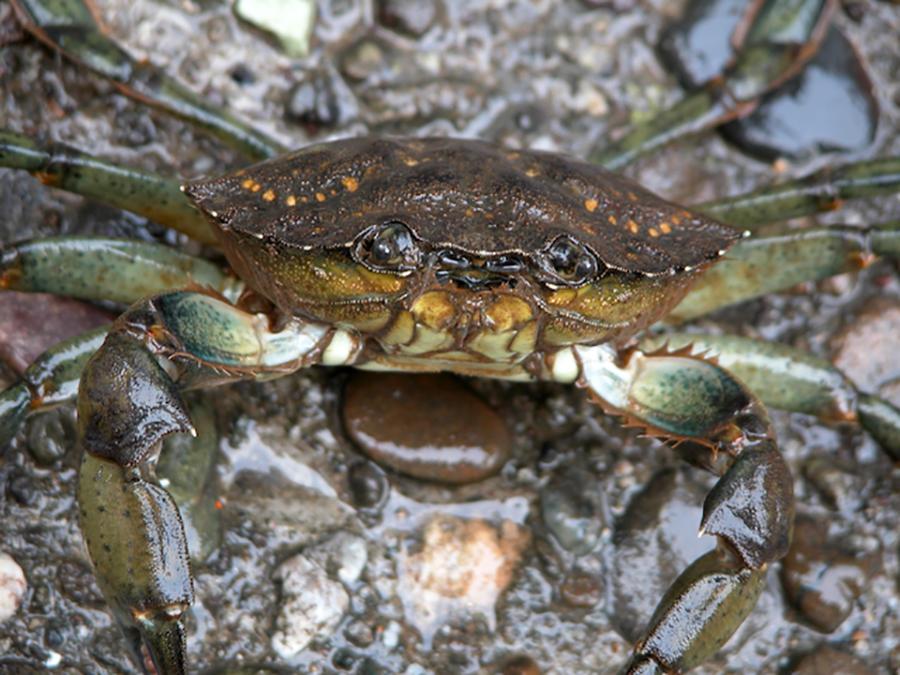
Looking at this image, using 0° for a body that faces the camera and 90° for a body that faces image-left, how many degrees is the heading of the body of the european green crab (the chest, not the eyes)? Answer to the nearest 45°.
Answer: approximately 0°

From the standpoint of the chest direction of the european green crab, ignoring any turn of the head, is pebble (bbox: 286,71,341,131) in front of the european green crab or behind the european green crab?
behind

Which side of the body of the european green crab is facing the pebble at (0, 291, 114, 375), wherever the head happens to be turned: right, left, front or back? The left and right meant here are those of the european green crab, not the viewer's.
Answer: right

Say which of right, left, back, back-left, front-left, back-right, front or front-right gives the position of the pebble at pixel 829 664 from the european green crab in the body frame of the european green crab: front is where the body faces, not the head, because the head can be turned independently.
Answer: left

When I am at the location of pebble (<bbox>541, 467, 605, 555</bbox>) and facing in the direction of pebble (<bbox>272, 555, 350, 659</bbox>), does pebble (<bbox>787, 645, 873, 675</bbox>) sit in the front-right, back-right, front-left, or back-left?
back-left

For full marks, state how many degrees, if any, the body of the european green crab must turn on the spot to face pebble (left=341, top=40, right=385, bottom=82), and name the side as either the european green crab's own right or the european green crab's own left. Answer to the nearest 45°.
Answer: approximately 180°

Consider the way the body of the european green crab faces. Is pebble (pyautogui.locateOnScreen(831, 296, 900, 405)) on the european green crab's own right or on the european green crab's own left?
on the european green crab's own left

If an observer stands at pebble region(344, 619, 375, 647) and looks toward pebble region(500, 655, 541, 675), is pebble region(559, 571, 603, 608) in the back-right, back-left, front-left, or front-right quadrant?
front-left

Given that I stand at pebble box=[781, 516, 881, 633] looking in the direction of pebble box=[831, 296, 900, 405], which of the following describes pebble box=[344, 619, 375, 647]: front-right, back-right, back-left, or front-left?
back-left
